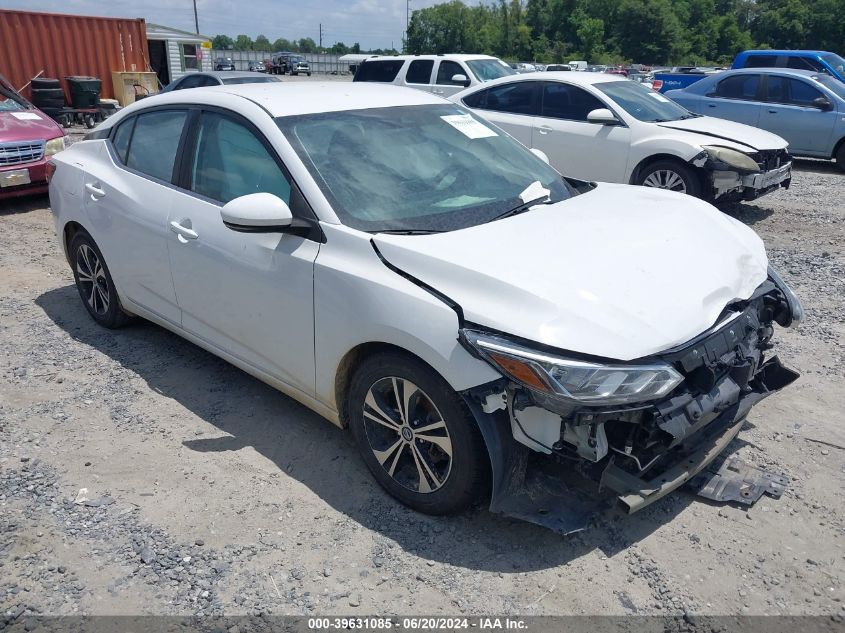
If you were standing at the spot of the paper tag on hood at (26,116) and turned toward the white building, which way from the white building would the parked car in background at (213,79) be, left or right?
right

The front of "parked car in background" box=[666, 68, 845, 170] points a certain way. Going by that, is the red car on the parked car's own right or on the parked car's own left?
on the parked car's own right

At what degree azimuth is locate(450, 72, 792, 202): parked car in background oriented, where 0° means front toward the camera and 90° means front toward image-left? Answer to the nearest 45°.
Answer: approximately 315°

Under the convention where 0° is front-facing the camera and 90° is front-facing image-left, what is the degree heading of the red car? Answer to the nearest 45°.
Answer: approximately 315°

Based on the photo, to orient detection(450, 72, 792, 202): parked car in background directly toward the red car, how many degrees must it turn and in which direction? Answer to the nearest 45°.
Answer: approximately 135° to its right

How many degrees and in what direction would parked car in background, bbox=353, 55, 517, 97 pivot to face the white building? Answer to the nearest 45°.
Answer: approximately 180°

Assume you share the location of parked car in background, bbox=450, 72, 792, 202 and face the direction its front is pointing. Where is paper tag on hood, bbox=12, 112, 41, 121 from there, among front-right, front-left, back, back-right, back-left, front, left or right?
back-right
